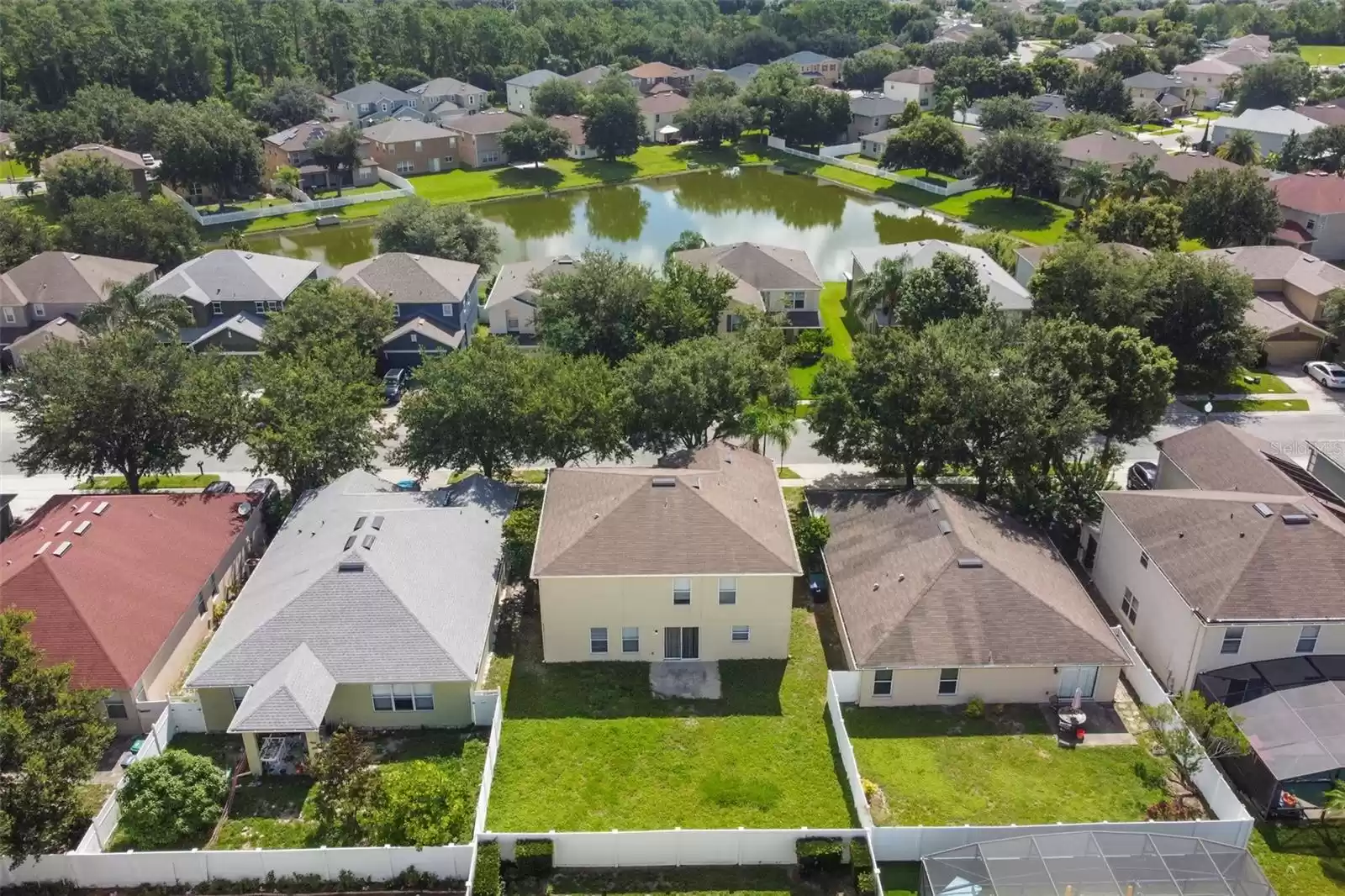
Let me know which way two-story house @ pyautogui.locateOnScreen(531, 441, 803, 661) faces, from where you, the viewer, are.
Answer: facing away from the viewer

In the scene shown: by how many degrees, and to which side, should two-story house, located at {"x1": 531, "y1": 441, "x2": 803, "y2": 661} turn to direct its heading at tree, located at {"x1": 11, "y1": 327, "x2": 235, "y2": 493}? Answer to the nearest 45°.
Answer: approximately 45° to its left

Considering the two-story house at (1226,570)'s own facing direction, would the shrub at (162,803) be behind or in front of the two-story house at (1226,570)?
behind

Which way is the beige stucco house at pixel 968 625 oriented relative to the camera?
away from the camera

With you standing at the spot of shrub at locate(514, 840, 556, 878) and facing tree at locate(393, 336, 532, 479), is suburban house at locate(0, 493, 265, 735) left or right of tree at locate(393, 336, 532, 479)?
left

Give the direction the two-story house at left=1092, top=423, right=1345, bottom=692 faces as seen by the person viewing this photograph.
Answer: facing away from the viewer

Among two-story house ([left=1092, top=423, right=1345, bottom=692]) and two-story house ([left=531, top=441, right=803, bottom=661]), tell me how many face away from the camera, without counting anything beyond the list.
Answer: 2

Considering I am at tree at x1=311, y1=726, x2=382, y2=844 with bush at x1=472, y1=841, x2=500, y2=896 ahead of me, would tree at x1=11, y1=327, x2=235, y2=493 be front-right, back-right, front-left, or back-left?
back-left

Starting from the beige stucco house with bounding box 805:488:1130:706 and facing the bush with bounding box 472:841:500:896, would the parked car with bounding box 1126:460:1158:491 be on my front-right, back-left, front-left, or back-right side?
back-right

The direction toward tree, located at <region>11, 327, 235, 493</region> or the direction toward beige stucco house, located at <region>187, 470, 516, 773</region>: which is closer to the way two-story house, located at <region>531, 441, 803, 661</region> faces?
the tree

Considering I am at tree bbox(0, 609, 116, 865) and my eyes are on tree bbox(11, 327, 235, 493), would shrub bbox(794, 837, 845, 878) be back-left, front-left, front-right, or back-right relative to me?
back-right

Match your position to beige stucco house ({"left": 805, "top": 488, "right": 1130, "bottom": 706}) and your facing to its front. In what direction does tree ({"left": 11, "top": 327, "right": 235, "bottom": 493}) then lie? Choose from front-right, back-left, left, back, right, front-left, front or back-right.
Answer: left

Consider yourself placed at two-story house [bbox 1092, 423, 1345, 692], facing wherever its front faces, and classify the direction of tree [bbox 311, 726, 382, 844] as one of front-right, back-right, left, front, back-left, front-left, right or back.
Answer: back-left
